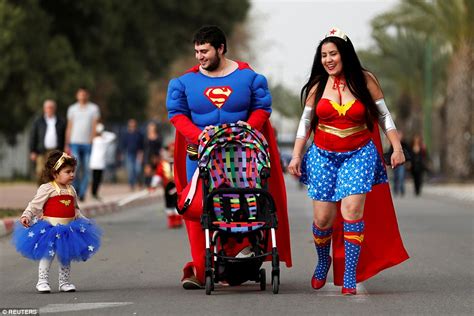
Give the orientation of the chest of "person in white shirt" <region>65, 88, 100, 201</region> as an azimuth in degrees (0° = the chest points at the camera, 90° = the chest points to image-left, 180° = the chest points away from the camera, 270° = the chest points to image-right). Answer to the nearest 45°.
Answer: approximately 0°

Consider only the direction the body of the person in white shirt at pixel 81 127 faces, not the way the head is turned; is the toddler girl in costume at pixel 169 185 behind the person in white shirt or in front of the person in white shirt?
in front

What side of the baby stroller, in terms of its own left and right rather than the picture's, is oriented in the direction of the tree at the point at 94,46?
back

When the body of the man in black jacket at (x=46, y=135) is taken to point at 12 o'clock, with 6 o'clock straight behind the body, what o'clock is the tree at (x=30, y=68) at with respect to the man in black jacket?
The tree is roughly at 6 o'clock from the man in black jacket.

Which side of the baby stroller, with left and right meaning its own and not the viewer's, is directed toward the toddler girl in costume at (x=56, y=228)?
right

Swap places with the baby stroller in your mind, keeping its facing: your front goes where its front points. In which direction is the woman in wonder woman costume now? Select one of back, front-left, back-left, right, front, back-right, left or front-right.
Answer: left

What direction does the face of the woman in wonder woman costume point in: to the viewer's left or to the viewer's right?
to the viewer's left

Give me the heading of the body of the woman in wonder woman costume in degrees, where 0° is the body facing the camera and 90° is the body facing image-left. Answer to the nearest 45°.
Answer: approximately 0°

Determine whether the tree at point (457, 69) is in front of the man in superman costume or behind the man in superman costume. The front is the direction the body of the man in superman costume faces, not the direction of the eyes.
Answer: behind

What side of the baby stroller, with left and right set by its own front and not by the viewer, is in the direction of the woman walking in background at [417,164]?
back
